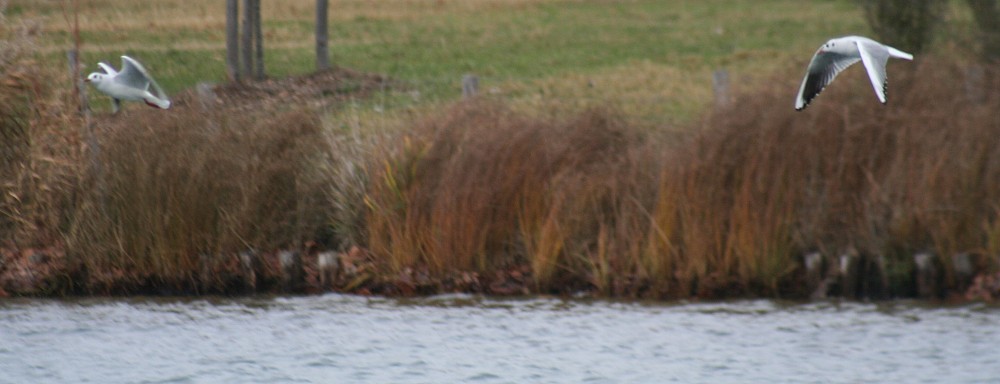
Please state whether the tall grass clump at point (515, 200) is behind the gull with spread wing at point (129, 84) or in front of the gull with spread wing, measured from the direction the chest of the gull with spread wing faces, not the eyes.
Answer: behind

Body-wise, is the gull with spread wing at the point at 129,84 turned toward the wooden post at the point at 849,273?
no

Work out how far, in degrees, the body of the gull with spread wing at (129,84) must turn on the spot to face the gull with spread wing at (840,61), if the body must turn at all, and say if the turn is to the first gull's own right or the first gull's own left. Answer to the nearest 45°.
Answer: approximately 135° to the first gull's own left

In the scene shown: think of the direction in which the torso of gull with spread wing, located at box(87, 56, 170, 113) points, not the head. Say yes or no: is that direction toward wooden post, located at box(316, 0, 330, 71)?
no

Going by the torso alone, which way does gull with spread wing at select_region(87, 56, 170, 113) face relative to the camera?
to the viewer's left

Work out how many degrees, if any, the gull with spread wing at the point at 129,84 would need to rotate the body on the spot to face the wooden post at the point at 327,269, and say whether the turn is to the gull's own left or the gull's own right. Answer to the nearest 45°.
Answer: approximately 180°

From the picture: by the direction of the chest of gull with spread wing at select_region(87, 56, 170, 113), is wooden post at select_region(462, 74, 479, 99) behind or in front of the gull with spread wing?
behind

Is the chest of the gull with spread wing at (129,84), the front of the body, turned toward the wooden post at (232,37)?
no
